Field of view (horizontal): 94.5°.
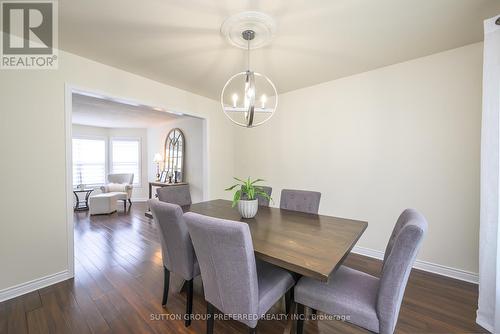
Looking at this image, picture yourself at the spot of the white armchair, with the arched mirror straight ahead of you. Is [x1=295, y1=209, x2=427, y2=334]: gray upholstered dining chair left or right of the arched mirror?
right

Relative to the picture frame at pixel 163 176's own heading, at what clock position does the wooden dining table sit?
The wooden dining table is roughly at 10 o'clock from the picture frame.

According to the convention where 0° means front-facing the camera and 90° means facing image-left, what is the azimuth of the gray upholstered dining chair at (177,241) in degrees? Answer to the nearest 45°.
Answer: approximately 225°

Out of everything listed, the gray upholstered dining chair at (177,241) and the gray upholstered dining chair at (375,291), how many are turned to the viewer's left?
1

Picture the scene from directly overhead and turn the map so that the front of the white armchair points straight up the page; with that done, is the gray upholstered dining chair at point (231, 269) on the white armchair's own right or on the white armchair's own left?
on the white armchair's own left

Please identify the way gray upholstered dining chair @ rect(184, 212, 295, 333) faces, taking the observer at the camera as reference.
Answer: facing away from the viewer and to the right of the viewer

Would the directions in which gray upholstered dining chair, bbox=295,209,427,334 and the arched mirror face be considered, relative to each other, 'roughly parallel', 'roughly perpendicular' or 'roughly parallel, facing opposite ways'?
roughly perpendicular

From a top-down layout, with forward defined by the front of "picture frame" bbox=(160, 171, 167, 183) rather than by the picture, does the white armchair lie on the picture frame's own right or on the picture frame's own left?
on the picture frame's own right

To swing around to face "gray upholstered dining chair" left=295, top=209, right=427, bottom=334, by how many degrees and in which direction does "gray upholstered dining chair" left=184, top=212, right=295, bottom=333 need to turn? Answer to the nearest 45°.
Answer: approximately 45° to its right
